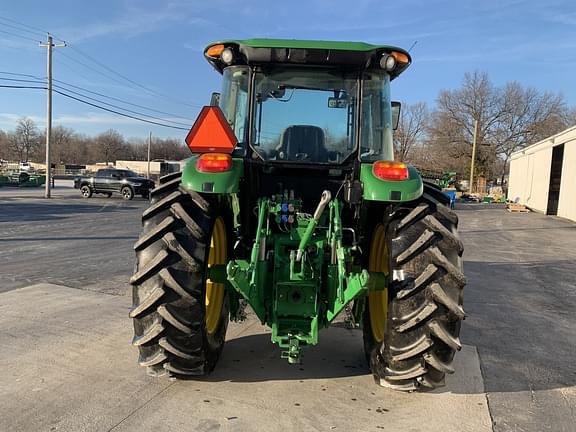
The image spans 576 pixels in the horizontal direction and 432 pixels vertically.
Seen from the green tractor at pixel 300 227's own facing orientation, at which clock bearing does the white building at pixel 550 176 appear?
The white building is roughly at 1 o'clock from the green tractor.

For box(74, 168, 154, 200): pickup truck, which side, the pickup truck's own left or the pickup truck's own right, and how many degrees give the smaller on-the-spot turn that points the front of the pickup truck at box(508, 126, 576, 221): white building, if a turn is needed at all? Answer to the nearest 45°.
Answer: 0° — it already faces it

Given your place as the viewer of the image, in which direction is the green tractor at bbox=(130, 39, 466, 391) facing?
facing away from the viewer

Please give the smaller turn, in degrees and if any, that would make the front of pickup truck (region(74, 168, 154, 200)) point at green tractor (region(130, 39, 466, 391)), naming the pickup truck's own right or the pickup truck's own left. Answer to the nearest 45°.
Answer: approximately 45° to the pickup truck's own right

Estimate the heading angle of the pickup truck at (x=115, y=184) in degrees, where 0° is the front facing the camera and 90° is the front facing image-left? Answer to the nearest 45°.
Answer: approximately 315°

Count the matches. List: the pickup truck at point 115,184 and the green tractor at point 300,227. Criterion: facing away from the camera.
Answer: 1

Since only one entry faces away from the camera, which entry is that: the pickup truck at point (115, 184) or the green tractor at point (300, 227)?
the green tractor

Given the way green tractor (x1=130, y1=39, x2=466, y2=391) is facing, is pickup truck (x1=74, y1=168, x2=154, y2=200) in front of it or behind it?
in front

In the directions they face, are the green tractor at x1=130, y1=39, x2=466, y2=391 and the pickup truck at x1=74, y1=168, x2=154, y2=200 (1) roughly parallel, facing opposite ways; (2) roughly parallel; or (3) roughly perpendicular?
roughly perpendicular
